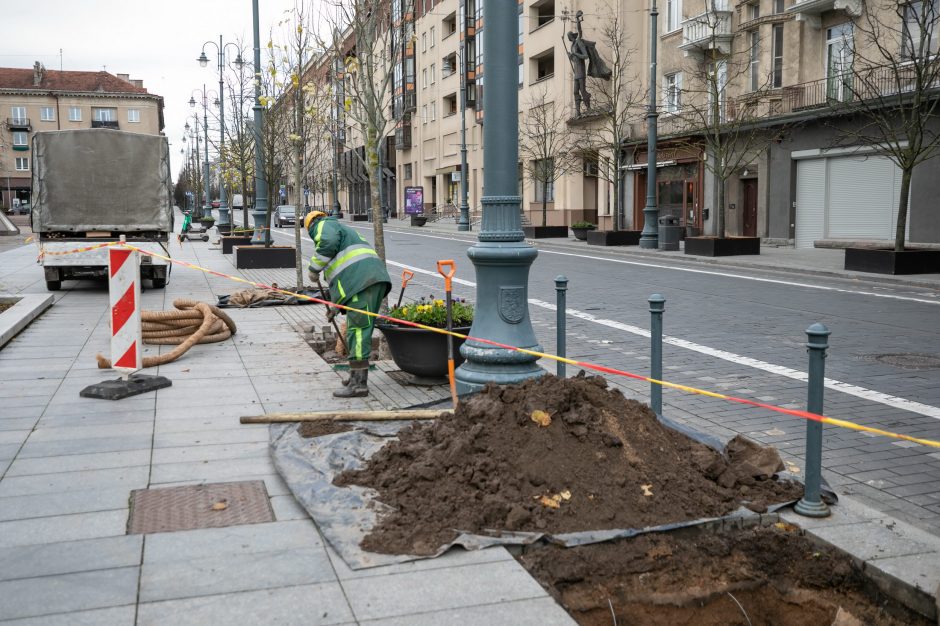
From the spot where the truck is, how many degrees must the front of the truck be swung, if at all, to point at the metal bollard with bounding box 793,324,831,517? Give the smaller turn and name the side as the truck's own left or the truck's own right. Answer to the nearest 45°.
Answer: approximately 180°

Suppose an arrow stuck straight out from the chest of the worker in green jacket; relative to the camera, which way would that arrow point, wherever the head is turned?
to the viewer's left

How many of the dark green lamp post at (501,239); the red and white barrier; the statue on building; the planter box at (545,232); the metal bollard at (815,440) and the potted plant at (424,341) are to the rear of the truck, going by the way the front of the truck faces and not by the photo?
4

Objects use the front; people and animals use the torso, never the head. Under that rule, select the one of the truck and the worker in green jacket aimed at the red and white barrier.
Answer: the worker in green jacket

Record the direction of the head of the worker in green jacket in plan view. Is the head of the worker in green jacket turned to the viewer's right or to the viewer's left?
to the viewer's left

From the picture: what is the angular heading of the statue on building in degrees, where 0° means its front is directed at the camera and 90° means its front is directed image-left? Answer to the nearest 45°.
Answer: approximately 45°

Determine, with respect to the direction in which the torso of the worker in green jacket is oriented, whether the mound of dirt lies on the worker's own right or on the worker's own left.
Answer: on the worker's own left

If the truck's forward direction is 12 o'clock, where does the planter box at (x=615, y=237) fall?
The planter box is roughly at 2 o'clock from the truck.

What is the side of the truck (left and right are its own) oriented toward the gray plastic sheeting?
back

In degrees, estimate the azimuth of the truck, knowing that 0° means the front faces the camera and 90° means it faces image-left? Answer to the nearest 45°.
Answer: approximately 180°

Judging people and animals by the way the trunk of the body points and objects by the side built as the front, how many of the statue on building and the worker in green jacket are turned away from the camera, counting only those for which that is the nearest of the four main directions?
0

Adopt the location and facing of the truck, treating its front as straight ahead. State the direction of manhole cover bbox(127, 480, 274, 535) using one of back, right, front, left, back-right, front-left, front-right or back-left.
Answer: back
